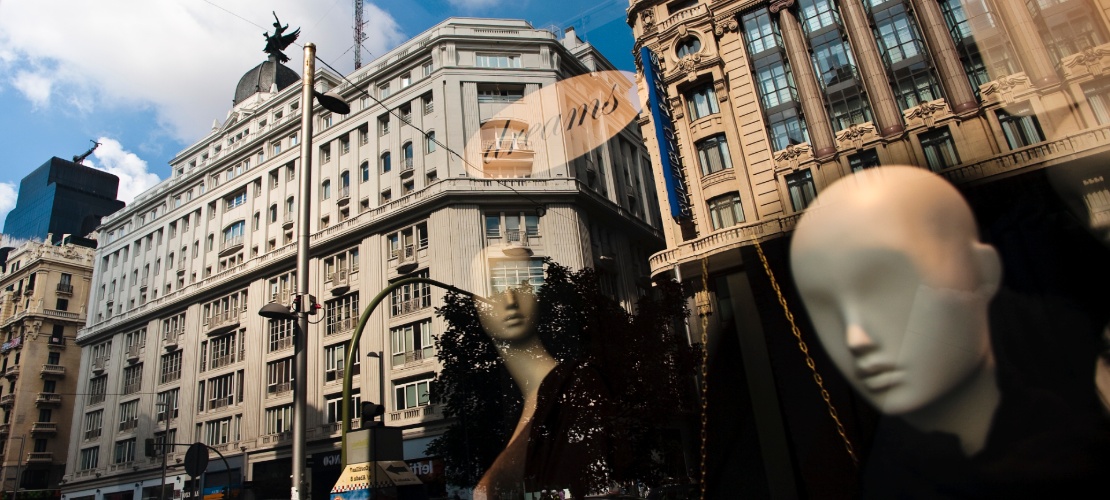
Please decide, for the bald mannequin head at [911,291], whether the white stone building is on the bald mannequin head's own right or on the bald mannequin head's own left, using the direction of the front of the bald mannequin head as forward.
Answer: on the bald mannequin head's own right

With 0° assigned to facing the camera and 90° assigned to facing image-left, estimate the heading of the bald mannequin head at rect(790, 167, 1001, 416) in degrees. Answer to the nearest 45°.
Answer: approximately 45°

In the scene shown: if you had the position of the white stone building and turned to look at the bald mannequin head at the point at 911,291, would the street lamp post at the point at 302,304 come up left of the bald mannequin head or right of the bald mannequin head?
right
